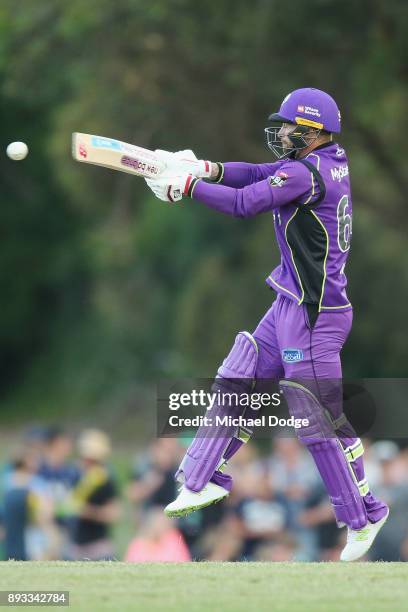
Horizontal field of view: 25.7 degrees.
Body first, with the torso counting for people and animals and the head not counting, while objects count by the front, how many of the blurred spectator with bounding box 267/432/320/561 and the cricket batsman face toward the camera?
1

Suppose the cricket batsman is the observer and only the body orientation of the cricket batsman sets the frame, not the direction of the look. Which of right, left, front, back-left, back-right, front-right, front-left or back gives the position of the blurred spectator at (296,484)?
right

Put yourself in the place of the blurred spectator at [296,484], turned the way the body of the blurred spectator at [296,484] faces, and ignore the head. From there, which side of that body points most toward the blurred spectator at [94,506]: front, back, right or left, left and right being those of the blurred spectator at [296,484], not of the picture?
right

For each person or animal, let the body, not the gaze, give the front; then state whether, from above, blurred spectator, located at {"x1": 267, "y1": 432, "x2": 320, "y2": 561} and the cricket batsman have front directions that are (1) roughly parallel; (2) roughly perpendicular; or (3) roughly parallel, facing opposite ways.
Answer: roughly perpendicular

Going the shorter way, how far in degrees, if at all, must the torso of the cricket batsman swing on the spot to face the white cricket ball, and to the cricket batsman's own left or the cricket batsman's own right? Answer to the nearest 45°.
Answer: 0° — they already face it

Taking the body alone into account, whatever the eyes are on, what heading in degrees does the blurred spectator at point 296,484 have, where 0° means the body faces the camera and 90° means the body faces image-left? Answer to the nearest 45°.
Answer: approximately 0°

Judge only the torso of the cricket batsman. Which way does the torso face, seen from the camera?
to the viewer's left

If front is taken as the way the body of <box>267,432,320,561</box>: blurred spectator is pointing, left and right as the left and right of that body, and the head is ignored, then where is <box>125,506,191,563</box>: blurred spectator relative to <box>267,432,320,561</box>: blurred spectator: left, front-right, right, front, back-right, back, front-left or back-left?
front-right

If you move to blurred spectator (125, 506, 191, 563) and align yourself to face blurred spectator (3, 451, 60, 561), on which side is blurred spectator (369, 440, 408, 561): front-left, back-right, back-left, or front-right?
back-right

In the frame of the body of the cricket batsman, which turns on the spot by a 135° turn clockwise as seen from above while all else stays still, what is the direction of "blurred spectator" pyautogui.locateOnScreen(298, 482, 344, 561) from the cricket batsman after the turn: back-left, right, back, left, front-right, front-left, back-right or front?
front-left

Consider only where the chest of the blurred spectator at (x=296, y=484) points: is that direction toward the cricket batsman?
yes
